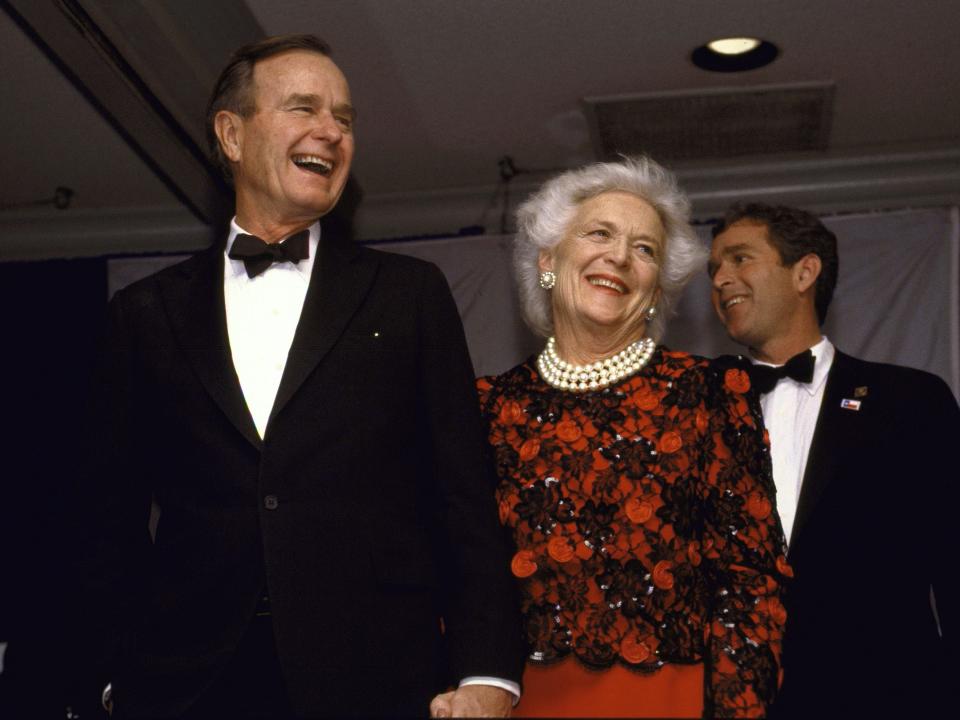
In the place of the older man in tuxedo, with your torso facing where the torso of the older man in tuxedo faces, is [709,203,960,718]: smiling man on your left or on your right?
on your left

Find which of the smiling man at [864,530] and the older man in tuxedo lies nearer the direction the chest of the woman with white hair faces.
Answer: the older man in tuxedo

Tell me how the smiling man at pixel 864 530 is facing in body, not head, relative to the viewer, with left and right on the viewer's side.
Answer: facing the viewer and to the left of the viewer

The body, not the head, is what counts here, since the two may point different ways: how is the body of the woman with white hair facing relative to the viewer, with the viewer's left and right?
facing the viewer

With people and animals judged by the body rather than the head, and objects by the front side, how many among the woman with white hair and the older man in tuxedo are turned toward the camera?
2

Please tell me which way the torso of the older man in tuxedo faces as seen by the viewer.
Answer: toward the camera

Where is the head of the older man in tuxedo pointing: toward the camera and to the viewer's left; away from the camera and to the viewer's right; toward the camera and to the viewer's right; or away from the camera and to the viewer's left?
toward the camera and to the viewer's right

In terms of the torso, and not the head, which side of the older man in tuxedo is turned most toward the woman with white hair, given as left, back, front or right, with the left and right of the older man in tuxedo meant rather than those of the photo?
left

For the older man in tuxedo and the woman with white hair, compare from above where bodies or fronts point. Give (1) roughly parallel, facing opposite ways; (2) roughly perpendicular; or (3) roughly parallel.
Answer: roughly parallel

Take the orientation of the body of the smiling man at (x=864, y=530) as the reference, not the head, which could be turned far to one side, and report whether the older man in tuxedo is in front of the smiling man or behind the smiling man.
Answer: in front
